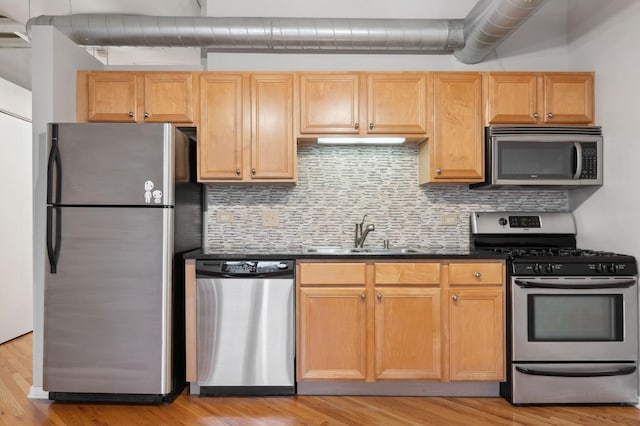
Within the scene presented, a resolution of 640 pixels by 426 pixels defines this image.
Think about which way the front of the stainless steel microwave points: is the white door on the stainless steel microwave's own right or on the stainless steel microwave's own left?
on the stainless steel microwave's own right

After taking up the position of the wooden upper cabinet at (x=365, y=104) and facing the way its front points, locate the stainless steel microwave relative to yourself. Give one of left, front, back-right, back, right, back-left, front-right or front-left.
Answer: left

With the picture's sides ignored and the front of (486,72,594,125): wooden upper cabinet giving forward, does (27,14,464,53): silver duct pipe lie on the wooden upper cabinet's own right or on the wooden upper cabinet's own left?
on the wooden upper cabinet's own right

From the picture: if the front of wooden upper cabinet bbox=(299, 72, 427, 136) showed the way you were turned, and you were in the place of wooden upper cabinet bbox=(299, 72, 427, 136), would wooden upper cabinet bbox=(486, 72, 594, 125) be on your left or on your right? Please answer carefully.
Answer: on your left

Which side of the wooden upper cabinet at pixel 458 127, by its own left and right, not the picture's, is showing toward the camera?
front

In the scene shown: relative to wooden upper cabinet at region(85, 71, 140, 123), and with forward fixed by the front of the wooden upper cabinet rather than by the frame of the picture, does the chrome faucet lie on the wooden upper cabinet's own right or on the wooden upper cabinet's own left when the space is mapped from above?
on the wooden upper cabinet's own left

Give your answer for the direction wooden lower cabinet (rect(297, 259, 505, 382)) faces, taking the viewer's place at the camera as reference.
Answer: facing the viewer

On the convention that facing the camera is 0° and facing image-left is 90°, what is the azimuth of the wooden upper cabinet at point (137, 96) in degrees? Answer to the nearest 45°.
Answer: approximately 0°

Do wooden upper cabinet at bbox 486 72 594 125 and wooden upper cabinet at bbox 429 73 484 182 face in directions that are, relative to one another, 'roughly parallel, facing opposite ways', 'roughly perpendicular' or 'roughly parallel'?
roughly parallel

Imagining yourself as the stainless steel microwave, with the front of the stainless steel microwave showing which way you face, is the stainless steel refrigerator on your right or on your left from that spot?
on your right

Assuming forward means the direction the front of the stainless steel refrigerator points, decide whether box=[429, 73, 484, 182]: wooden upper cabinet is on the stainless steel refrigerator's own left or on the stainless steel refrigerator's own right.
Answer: on the stainless steel refrigerator's own left

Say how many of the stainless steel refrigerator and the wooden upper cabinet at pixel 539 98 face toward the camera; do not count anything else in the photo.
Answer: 2

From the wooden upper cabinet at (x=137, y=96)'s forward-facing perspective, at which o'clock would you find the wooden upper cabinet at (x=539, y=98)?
the wooden upper cabinet at (x=539, y=98) is roughly at 10 o'clock from the wooden upper cabinet at (x=137, y=96).
